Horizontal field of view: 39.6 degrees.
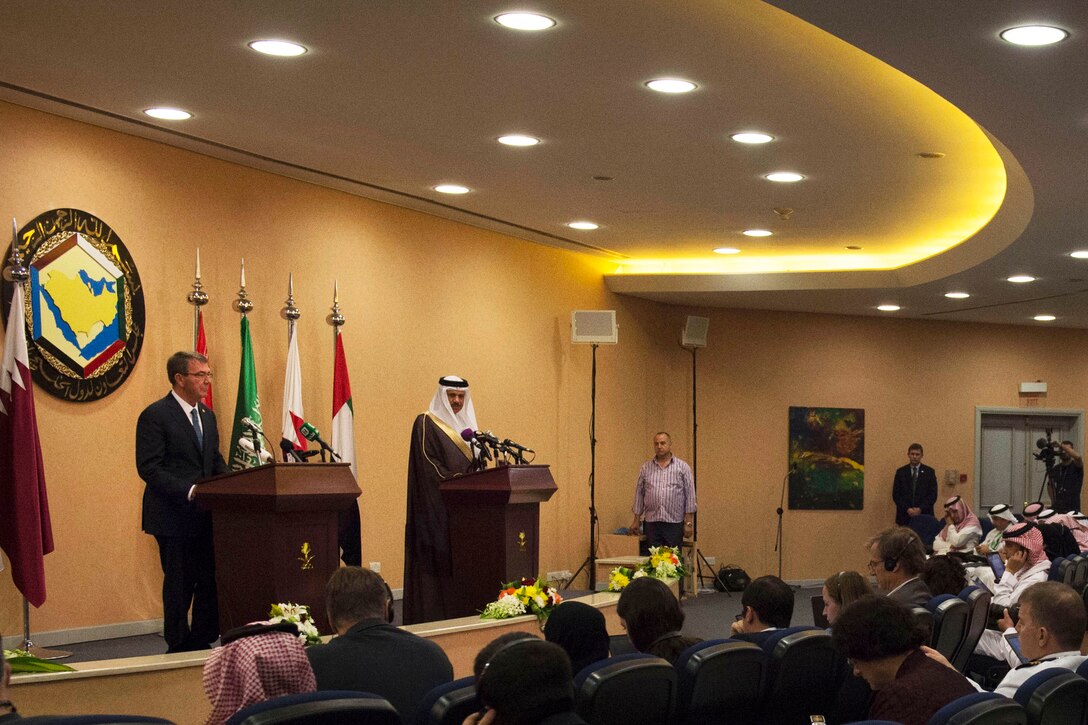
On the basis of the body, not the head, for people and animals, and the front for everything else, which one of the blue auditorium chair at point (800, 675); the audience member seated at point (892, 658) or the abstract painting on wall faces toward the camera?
the abstract painting on wall

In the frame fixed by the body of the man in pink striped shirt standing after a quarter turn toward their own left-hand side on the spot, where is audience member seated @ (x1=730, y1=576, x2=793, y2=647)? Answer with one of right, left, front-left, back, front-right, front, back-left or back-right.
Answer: right

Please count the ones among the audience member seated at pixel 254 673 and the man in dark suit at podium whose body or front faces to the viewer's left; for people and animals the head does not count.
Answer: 0

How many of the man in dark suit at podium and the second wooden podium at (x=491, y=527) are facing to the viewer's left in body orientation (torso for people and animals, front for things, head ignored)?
0

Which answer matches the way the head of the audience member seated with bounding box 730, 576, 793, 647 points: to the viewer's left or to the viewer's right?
to the viewer's left

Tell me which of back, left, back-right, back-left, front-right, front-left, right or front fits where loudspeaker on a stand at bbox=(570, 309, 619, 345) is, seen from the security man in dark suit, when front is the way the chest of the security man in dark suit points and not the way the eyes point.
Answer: front-right

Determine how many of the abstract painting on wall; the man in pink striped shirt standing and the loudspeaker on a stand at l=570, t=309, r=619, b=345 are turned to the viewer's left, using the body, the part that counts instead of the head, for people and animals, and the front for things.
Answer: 0

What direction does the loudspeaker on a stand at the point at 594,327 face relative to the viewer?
toward the camera

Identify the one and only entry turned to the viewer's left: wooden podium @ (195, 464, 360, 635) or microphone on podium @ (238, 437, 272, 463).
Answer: the microphone on podium

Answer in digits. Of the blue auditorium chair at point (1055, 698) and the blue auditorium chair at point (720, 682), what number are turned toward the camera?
0

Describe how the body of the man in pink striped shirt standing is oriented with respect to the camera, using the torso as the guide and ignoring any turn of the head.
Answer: toward the camera

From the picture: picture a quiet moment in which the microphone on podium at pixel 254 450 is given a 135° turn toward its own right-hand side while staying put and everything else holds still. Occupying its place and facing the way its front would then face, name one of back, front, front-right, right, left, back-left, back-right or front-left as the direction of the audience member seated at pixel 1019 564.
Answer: front-right

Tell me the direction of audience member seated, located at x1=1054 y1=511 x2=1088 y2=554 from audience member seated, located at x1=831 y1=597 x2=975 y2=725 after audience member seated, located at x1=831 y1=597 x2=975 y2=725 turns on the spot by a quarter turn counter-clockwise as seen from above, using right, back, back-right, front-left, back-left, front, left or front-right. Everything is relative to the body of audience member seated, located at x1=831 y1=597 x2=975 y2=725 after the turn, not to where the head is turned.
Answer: back-right

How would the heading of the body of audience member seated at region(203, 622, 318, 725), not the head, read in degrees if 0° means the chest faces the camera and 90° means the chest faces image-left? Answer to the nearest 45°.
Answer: approximately 180°

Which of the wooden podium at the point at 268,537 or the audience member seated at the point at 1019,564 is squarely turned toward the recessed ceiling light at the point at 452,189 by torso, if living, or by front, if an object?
the audience member seated

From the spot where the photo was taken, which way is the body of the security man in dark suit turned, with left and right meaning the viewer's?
facing the viewer

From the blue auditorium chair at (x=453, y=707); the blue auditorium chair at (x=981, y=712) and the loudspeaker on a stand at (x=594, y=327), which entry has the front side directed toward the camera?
the loudspeaker on a stand

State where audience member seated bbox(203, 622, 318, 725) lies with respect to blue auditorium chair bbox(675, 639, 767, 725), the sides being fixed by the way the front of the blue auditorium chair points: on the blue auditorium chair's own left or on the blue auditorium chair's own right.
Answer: on the blue auditorium chair's own left

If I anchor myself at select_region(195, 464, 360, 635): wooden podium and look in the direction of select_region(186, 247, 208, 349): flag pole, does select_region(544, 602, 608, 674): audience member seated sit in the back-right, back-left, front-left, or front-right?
back-right
